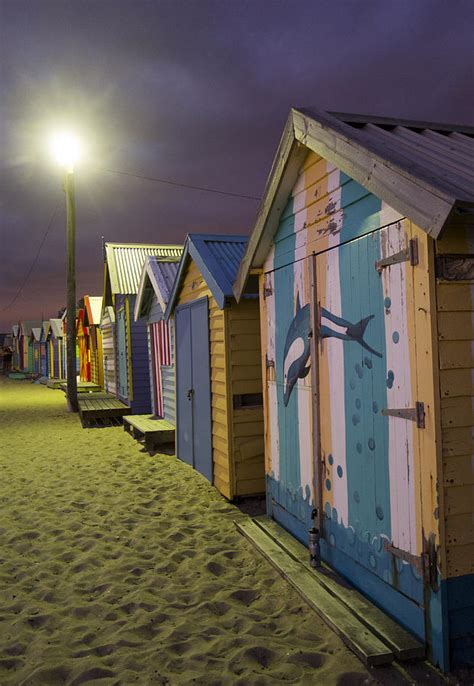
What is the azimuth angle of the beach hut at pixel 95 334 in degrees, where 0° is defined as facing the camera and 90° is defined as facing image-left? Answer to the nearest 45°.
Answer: approximately 45°

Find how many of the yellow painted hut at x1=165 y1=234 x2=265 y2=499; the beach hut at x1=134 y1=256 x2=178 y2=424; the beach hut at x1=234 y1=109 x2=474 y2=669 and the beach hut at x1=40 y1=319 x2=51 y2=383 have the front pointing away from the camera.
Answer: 0

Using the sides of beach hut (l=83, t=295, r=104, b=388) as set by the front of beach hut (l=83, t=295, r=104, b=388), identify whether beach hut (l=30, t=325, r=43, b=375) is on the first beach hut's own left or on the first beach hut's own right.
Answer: on the first beach hut's own right

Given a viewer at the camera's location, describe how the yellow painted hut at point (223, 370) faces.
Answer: facing the viewer and to the left of the viewer

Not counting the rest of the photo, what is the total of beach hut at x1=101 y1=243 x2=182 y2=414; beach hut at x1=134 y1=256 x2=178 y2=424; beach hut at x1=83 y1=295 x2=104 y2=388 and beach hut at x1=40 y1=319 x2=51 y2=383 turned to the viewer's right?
0

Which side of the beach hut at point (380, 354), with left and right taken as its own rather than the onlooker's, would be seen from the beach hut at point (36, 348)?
right

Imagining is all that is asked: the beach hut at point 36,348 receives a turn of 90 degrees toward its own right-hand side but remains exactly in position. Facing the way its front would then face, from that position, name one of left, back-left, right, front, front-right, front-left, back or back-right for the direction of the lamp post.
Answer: back-left

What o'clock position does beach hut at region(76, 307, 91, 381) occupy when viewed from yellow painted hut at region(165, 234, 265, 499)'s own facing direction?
The beach hut is roughly at 4 o'clock from the yellow painted hut.

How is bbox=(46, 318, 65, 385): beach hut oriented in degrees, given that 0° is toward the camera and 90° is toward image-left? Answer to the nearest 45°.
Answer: approximately 45°

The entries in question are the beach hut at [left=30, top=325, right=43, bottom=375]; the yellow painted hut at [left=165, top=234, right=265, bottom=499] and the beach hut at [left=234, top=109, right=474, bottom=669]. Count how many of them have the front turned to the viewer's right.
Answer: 0
